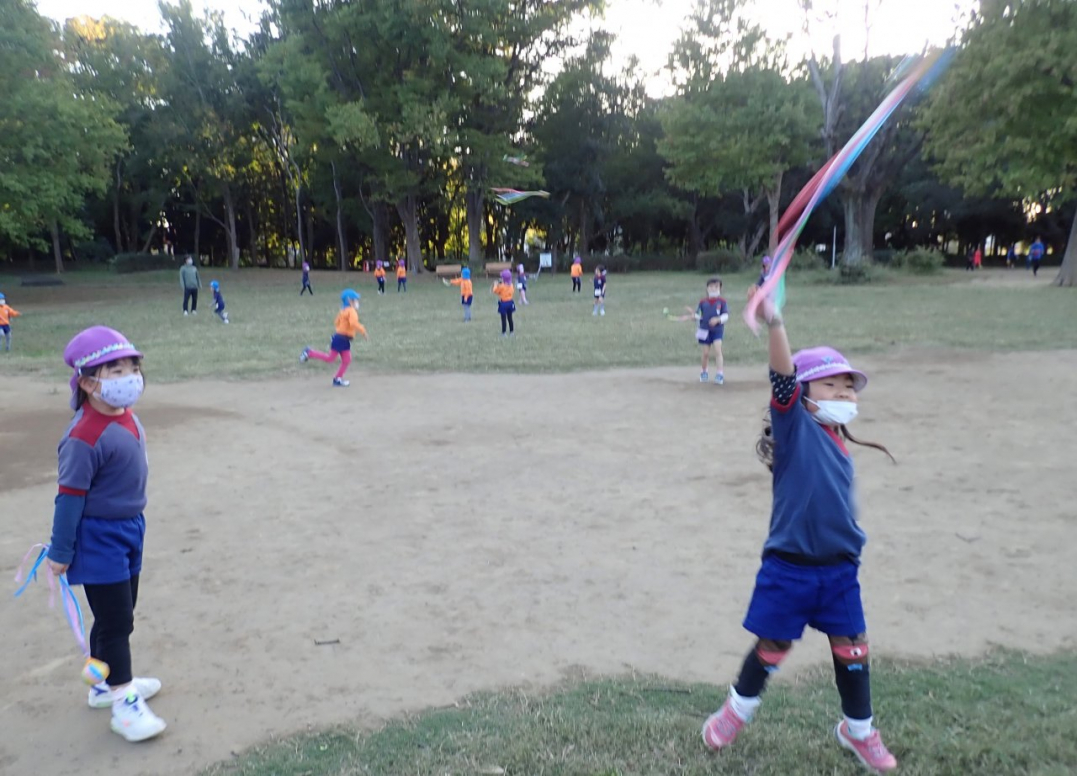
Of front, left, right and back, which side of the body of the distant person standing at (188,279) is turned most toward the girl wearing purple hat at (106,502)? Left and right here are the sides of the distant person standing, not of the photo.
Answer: front

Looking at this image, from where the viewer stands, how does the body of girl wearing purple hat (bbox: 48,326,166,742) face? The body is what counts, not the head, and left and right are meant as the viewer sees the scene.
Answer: facing the viewer and to the right of the viewer

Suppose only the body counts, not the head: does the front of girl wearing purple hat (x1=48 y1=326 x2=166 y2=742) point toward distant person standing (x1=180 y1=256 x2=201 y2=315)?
no

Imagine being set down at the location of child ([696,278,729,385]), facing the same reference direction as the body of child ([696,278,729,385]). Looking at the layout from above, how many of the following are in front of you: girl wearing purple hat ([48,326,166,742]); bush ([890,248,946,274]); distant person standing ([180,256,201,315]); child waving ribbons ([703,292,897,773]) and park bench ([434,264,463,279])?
2

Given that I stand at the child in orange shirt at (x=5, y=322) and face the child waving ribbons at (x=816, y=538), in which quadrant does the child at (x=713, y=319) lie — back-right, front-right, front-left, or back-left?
front-left

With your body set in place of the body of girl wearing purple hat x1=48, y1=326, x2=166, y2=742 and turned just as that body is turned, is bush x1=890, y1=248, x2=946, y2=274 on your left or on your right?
on your left

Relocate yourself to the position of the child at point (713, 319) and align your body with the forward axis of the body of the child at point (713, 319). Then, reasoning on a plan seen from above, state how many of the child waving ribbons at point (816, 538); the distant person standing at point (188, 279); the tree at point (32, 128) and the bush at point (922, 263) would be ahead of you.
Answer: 1

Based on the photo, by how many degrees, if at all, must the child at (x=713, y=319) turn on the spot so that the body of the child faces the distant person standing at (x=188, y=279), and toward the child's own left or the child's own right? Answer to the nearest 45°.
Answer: approximately 135° to the child's own right

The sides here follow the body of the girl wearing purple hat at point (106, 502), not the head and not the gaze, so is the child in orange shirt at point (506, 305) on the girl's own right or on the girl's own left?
on the girl's own left

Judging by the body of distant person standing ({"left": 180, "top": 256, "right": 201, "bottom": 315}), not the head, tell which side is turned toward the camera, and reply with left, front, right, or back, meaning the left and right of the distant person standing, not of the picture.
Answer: front

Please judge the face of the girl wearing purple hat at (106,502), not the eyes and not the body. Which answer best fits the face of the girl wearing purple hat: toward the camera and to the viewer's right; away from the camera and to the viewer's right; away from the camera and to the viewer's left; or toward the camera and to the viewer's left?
toward the camera and to the viewer's right

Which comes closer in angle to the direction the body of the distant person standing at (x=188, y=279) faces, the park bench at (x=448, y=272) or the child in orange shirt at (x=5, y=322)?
the child in orange shirt

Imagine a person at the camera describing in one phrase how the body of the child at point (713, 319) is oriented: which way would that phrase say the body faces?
toward the camera

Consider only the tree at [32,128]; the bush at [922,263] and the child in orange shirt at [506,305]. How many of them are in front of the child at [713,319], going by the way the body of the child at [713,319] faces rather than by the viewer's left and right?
0

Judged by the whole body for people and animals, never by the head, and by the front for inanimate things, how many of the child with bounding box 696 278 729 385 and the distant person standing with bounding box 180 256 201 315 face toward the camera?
2

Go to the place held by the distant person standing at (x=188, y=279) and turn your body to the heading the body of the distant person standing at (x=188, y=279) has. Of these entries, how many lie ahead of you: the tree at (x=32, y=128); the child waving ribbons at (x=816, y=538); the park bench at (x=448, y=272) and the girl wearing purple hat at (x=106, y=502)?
2

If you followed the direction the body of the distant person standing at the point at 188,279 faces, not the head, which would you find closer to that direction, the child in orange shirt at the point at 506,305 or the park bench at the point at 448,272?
the child in orange shirt
